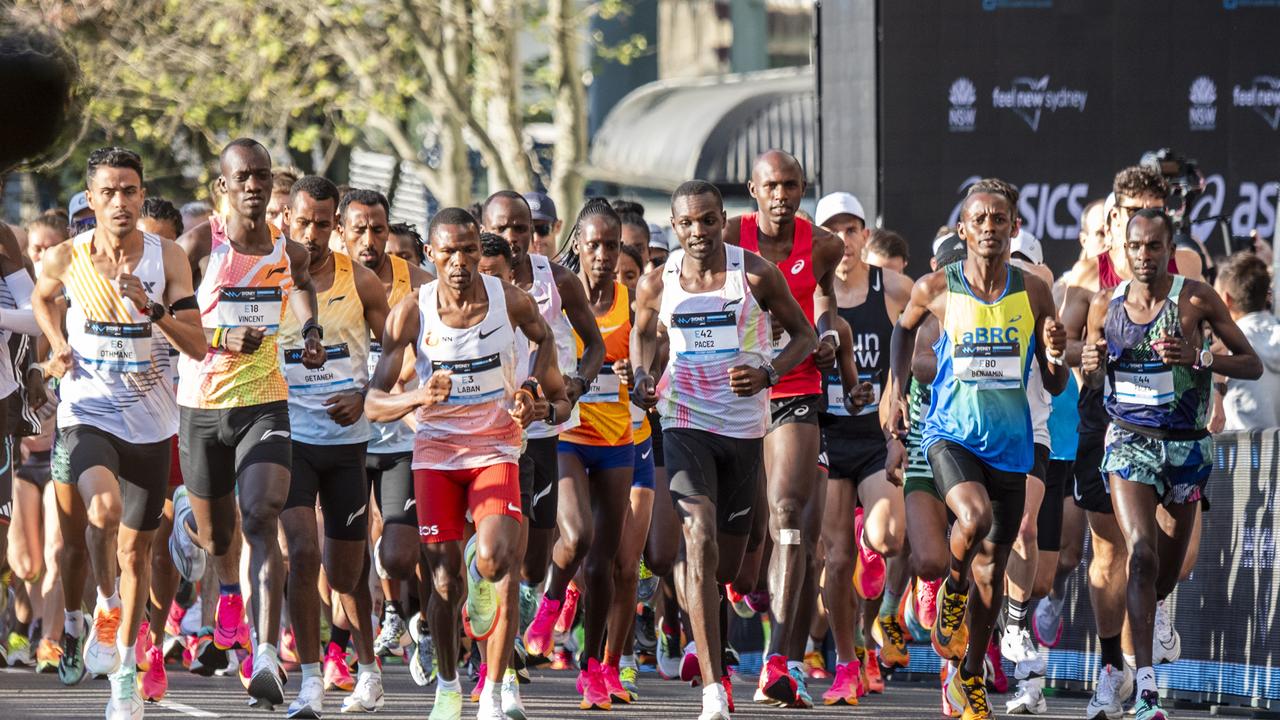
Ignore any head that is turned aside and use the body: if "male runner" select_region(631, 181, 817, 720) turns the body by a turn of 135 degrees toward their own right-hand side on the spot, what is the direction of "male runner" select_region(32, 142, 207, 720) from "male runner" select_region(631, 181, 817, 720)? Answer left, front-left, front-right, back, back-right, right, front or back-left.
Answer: front-left

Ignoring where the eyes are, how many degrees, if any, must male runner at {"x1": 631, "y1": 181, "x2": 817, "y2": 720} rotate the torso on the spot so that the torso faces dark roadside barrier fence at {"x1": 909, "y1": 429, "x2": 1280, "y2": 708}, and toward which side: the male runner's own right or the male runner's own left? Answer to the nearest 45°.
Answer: approximately 90° to the male runner's own left

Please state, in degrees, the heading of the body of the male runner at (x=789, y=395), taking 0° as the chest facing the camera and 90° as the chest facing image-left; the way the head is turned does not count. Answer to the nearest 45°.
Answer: approximately 0°

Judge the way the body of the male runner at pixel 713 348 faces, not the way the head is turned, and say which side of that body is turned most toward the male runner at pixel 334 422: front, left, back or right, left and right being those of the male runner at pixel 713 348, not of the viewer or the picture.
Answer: right

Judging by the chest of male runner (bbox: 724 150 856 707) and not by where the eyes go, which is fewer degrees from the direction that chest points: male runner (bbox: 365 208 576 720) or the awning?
the male runner

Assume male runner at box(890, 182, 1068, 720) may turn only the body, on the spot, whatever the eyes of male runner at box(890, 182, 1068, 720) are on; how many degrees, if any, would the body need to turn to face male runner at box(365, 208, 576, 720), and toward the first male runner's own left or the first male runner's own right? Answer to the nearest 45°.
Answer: approximately 45° to the first male runner's own right

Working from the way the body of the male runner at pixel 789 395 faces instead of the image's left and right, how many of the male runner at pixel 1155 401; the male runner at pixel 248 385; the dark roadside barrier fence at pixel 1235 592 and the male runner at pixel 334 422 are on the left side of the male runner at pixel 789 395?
2
